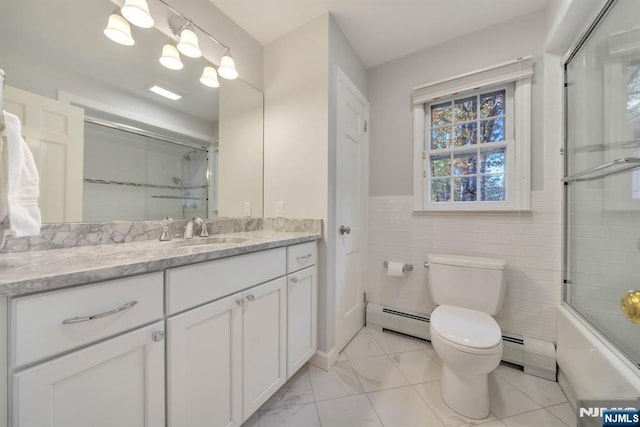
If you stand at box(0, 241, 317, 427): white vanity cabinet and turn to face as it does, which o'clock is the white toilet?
The white toilet is roughly at 11 o'clock from the white vanity cabinet.

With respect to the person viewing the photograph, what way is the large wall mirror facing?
facing the viewer and to the right of the viewer

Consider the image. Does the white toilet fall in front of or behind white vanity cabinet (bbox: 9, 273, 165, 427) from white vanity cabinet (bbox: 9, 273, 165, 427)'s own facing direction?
in front

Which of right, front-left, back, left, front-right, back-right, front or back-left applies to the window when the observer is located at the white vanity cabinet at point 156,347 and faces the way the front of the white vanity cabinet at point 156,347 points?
front-left

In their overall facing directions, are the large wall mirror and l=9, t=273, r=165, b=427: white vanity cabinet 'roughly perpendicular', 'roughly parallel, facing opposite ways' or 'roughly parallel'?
roughly parallel

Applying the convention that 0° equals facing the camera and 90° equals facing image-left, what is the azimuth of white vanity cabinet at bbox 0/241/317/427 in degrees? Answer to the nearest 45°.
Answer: approximately 315°

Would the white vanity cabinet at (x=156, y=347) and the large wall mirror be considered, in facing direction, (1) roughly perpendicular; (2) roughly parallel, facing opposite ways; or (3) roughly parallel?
roughly parallel

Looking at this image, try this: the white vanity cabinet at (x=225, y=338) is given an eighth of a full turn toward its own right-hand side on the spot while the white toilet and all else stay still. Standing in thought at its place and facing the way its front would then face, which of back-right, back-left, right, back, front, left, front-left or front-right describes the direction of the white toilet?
left

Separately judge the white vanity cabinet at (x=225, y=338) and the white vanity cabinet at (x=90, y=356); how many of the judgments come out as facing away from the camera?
0

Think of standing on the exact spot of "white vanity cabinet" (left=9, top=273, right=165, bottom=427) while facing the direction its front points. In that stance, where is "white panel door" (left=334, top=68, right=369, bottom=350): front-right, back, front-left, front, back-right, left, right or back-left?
front-left
